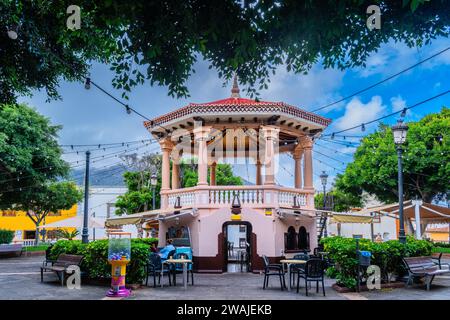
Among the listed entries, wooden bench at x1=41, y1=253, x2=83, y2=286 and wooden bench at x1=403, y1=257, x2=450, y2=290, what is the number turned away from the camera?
0

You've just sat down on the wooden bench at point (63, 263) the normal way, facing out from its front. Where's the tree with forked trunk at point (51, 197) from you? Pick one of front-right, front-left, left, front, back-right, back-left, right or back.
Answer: back-right

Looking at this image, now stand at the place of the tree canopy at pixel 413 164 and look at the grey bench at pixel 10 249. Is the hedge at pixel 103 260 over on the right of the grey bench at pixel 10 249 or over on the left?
left
